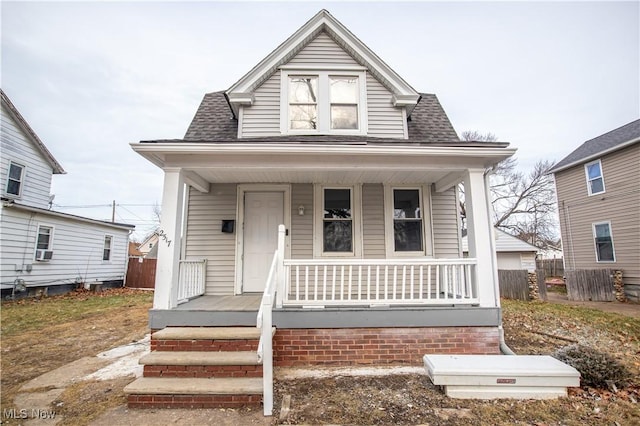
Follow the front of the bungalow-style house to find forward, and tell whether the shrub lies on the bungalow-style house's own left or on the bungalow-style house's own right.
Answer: on the bungalow-style house's own left

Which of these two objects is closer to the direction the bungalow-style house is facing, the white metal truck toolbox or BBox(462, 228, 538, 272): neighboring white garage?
the white metal truck toolbox

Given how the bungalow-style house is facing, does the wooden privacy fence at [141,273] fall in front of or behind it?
behind

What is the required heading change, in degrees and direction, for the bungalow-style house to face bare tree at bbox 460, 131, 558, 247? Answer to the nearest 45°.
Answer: approximately 135° to its left

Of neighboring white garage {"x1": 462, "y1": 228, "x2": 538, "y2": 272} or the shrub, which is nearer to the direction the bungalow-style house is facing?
the shrub

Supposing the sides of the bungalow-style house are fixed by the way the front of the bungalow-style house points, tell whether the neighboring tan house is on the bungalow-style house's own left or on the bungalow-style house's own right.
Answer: on the bungalow-style house's own left

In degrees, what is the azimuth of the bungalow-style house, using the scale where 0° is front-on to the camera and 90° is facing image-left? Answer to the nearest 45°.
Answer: approximately 0°

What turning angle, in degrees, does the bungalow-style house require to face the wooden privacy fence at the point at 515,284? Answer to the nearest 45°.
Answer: approximately 135° to its left

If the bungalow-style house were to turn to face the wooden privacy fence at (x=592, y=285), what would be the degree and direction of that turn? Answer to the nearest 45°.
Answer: approximately 135° to its left

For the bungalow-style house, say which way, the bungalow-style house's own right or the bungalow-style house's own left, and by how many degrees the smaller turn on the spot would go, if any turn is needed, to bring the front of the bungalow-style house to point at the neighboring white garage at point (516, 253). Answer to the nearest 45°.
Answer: approximately 135° to the bungalow-style house's own left

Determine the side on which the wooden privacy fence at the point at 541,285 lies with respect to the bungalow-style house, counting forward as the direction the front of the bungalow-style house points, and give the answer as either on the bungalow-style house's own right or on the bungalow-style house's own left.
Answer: on the bungalow-style house's own left
